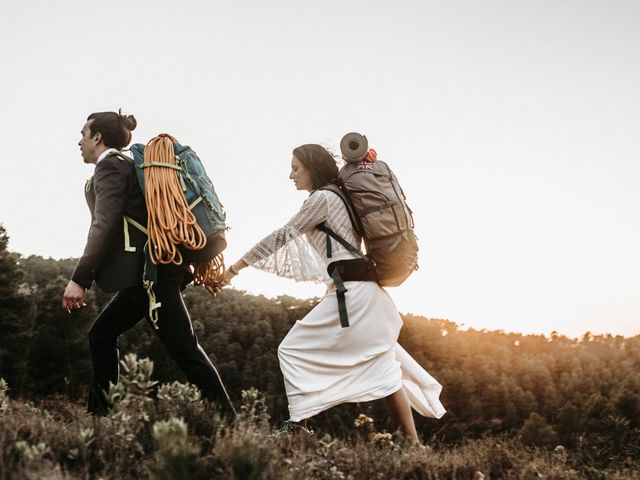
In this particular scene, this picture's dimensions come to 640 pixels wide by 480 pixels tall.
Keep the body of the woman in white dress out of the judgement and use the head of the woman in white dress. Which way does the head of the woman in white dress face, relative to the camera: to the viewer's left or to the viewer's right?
to the viewer's left

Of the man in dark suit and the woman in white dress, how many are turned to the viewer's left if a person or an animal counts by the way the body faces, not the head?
2

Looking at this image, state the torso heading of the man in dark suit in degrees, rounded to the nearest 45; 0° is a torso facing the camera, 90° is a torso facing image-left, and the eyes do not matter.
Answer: approximately 90°

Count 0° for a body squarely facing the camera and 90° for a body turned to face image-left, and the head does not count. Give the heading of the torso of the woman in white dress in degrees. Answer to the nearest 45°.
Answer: approximately 90°

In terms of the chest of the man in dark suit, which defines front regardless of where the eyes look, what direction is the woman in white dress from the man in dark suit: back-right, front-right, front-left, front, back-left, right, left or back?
back
